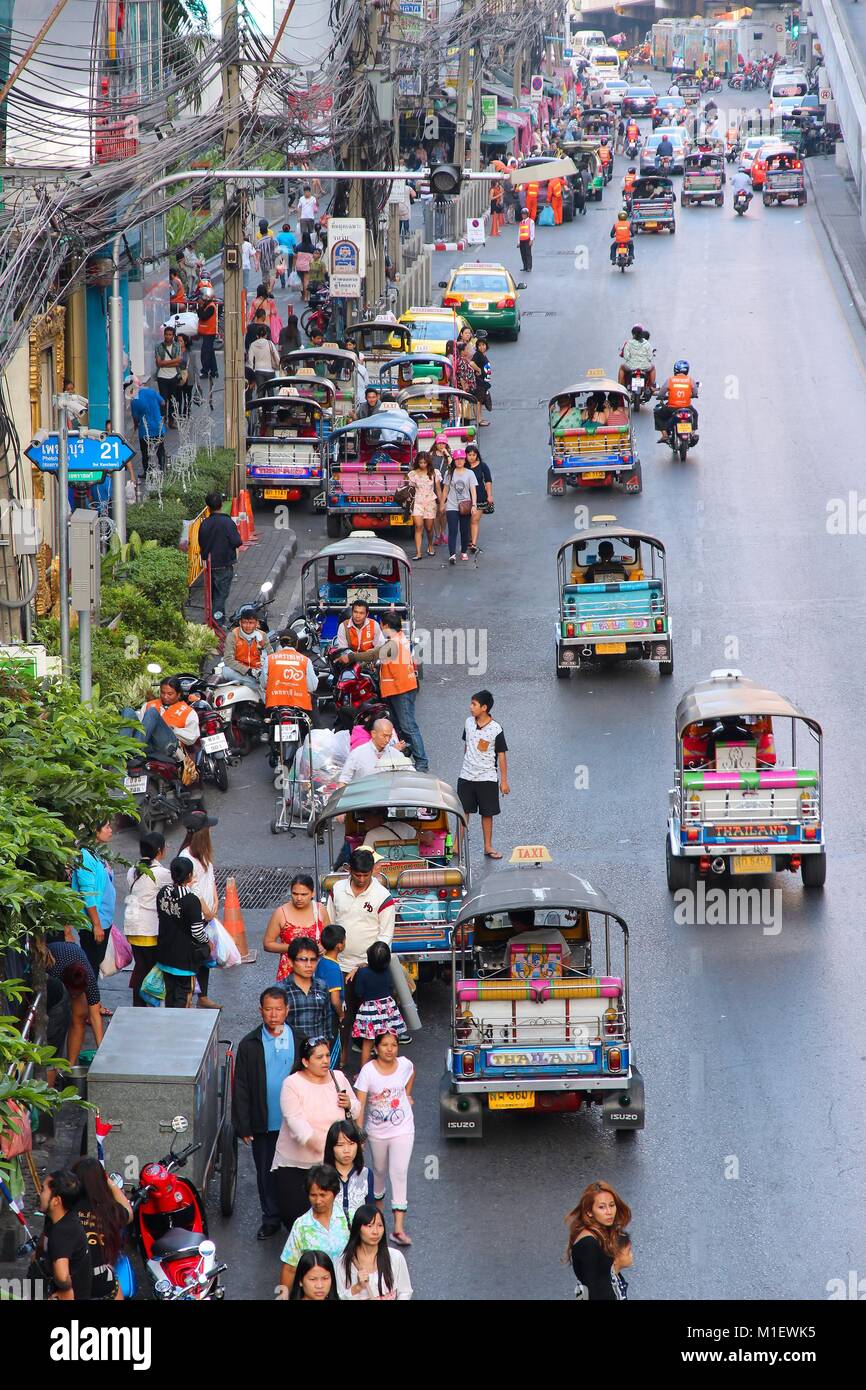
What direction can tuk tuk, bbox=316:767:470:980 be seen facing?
away from the camera

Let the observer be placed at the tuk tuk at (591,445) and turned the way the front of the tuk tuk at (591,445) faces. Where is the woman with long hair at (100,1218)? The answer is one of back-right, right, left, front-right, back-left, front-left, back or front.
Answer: back

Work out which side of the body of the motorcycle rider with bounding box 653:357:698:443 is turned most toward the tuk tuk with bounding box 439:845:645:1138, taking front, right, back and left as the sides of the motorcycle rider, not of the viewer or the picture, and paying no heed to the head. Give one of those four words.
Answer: back

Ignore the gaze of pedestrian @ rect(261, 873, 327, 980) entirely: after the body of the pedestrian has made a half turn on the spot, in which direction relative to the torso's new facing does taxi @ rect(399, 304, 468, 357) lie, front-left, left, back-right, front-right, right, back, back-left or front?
front

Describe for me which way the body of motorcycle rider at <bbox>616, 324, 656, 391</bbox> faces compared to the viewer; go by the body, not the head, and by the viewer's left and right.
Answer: facing away from the viewer

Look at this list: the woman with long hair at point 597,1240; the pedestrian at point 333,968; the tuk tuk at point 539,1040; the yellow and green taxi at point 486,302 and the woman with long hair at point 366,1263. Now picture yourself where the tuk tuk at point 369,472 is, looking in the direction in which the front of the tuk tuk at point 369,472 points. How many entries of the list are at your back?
4

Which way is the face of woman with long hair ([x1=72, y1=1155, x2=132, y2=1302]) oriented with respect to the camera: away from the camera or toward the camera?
away from the camera

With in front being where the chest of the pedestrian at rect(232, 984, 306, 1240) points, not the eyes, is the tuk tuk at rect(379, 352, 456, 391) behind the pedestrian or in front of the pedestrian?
behind

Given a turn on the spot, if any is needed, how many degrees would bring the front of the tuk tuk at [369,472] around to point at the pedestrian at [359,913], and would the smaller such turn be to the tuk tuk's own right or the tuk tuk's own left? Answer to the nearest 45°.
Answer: approximately 180°

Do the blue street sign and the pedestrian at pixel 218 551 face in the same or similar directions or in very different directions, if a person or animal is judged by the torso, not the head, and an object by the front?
very different directions

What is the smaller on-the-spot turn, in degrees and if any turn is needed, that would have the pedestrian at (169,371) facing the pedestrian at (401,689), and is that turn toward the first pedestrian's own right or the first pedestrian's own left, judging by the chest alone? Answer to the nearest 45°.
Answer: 0° — they already face them

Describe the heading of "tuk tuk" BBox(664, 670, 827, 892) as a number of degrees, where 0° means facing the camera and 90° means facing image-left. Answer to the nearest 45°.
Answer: approximately 180°
